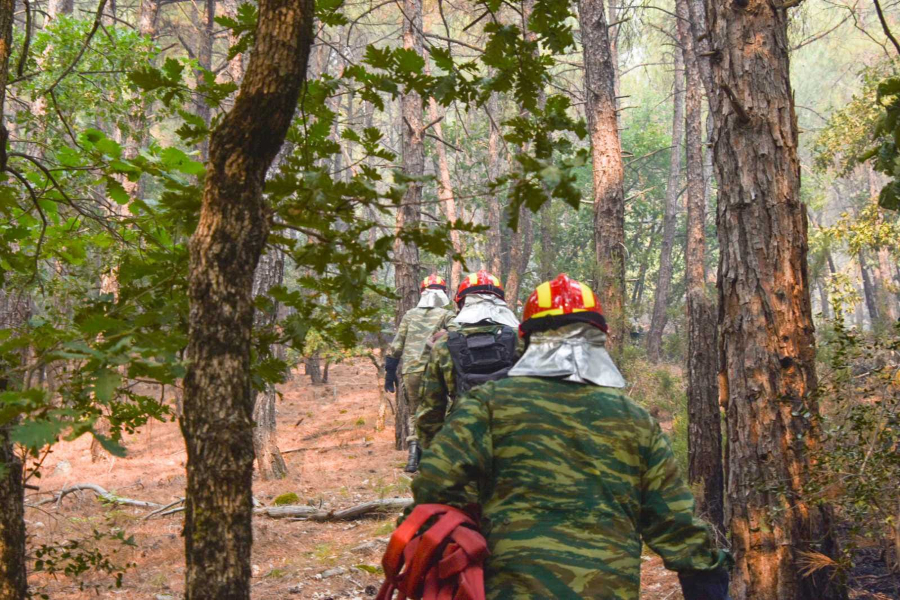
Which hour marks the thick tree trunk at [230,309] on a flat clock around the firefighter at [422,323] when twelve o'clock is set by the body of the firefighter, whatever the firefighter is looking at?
The thick tree trunk is roughly at 6 o'clock from the firefighter.

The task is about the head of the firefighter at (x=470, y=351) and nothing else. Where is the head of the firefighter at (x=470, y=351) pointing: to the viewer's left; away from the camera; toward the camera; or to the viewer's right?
away from the camera

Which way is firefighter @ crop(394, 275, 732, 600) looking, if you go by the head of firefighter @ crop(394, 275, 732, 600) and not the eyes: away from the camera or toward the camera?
away from the camera

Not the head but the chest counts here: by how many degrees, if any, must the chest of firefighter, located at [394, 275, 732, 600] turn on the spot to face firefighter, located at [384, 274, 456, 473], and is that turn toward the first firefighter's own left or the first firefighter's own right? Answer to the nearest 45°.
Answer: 0° — they already face them

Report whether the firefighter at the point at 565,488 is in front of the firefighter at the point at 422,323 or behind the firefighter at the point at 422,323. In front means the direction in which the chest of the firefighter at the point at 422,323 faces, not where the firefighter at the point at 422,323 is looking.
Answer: behind

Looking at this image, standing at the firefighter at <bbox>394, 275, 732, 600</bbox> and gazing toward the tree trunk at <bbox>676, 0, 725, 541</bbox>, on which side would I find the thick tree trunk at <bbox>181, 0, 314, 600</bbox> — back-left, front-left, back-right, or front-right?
back-left

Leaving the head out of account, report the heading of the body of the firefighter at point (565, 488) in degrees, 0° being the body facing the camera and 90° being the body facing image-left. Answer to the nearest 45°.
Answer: approximately 180°

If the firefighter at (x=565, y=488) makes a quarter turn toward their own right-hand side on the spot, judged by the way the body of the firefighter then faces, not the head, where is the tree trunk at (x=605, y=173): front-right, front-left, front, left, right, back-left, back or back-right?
left

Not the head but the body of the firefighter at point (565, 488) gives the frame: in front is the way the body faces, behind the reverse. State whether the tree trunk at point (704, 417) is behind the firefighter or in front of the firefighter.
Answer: in front

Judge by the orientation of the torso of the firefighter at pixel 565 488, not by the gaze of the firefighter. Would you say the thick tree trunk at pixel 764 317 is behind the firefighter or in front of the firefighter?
in front

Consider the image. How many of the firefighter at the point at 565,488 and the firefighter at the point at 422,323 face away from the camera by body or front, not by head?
2

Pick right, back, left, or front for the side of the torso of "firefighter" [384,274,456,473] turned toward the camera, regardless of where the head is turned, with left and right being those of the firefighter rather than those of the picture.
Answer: back

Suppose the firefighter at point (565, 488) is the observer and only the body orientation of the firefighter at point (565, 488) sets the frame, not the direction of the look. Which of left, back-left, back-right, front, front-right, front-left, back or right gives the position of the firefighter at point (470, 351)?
front

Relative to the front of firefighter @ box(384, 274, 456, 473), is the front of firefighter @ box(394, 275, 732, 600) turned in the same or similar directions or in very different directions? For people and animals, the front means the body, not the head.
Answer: same or similar directions
